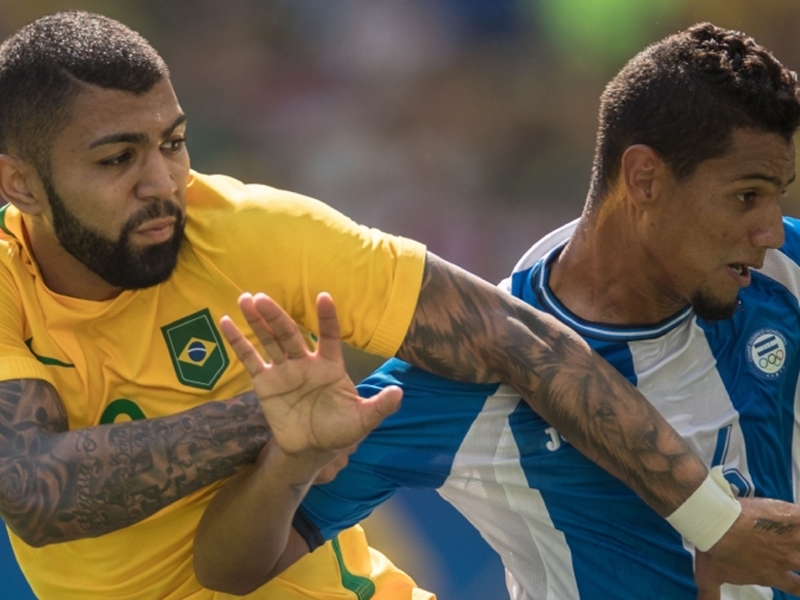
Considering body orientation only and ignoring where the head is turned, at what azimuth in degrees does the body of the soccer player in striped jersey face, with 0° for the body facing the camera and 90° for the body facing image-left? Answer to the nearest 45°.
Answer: approximately 315°

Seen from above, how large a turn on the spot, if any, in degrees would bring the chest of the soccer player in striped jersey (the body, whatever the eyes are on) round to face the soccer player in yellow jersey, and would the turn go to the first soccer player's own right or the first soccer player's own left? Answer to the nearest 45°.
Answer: approximately 135° to the first soccer player's own right

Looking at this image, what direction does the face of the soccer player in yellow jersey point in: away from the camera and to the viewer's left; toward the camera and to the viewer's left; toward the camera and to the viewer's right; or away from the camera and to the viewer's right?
toward the camera and to the viewer's right
